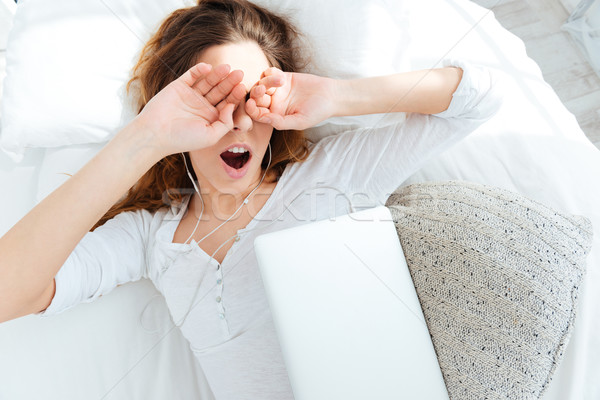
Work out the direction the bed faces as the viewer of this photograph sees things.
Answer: facing the viewer
